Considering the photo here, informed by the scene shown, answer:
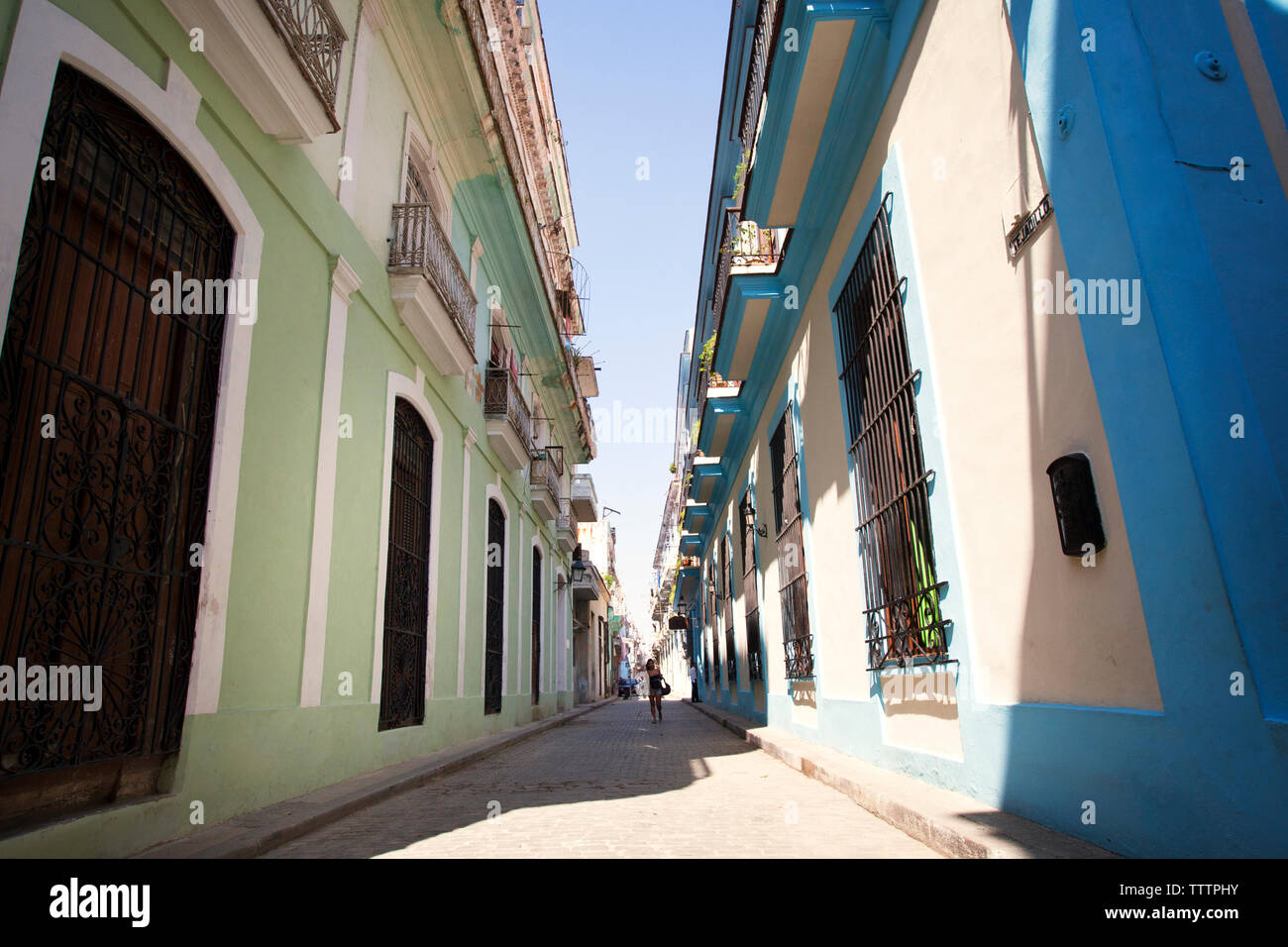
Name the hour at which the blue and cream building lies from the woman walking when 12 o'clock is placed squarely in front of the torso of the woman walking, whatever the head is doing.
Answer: The blue and cream building is roughly at 12 o'clock from the woman walking.

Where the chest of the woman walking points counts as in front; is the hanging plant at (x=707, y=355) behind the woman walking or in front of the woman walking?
in front

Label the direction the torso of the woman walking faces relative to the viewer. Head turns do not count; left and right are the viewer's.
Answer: facing the viewer

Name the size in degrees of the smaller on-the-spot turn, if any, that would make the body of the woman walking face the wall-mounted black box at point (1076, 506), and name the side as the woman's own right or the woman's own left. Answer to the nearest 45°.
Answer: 0° — they already face it
